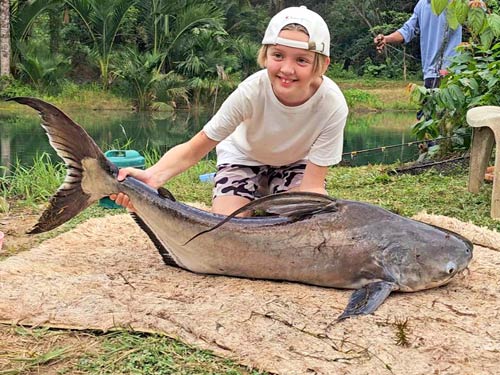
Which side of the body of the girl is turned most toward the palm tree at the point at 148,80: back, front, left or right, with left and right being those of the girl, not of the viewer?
back

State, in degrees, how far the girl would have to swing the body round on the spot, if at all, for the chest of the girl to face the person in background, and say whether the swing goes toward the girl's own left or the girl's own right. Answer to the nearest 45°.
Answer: approximately 135° to the girl's own left

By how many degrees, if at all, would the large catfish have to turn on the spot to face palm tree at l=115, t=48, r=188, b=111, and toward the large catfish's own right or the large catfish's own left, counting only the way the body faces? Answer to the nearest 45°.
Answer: approximately 90° to the large catfish's own left

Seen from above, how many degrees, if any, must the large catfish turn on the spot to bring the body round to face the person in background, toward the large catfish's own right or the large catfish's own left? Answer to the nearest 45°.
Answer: approximately 90° to the large catfish's own left

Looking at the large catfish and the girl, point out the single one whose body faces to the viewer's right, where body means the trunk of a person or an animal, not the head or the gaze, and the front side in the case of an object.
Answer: the large catfish

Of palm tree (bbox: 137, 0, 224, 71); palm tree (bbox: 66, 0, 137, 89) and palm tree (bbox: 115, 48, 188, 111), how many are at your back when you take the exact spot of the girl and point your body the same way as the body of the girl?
3

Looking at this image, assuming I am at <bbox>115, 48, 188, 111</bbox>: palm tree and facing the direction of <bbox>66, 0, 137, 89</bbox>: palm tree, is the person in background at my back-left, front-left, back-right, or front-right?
back-left

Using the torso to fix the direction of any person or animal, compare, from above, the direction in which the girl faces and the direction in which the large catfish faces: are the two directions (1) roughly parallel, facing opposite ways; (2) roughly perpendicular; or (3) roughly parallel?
roughly perpendicular

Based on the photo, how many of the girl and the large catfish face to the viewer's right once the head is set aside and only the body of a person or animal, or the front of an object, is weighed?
1

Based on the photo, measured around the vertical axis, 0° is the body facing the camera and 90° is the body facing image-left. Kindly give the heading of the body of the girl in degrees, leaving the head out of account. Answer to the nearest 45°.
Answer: approximately 0°

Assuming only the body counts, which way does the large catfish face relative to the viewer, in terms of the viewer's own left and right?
facing to the right of the viewer

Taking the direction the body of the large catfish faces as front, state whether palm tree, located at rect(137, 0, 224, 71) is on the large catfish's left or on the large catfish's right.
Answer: on the large catfish's left
